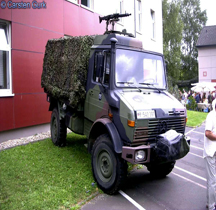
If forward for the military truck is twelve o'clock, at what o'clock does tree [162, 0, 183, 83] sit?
The tree is roughly at 8 o'clock from the military truck.

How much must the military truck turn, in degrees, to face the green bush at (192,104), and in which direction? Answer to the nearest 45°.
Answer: approximately 135° to its left

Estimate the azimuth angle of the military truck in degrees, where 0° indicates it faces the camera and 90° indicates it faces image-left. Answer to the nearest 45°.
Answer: approximately 315°

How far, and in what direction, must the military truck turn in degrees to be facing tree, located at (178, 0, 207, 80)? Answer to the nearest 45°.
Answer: approximately 135° to its left
